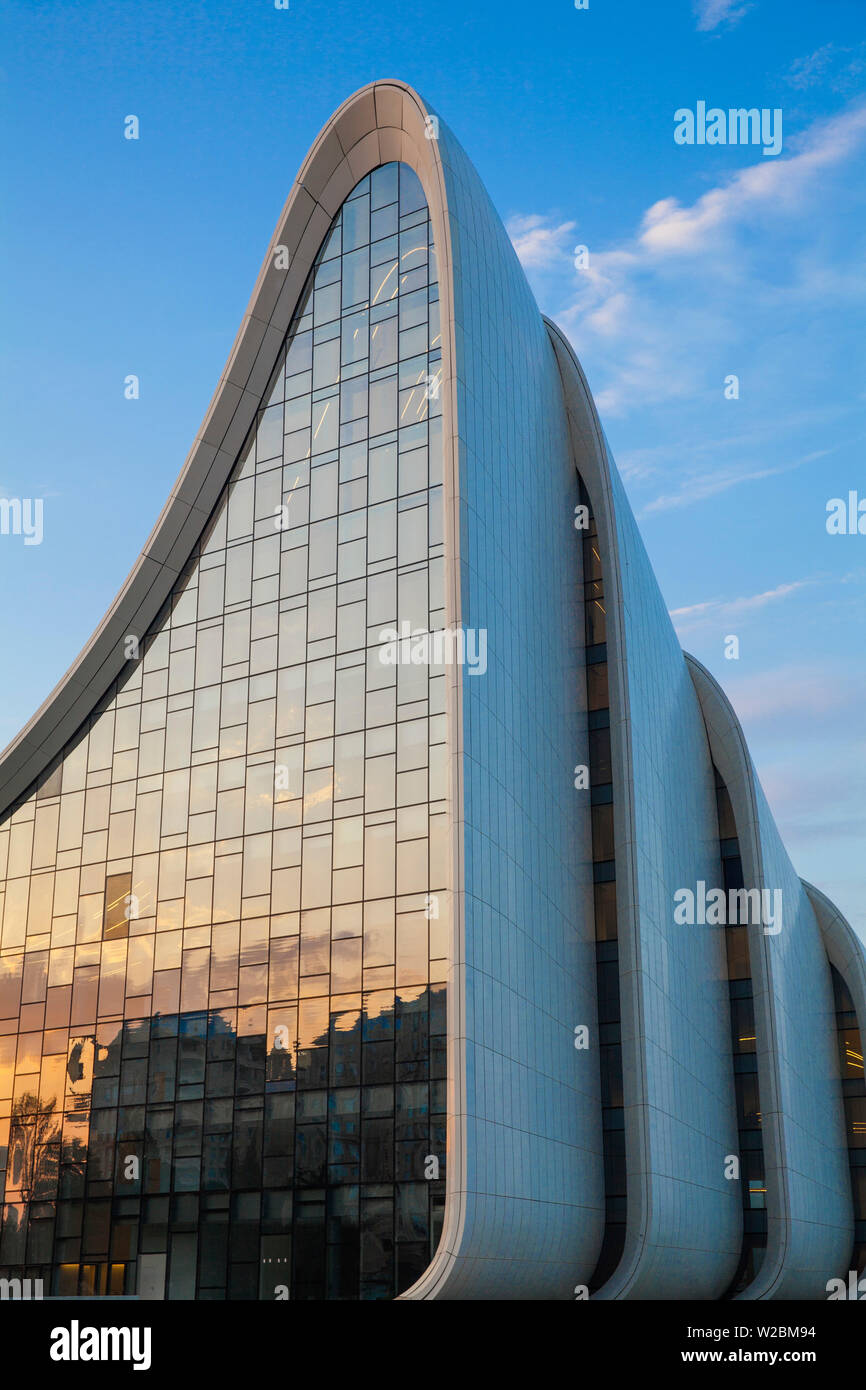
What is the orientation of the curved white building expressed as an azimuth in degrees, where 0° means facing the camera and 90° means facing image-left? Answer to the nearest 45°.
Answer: approximately 45°
